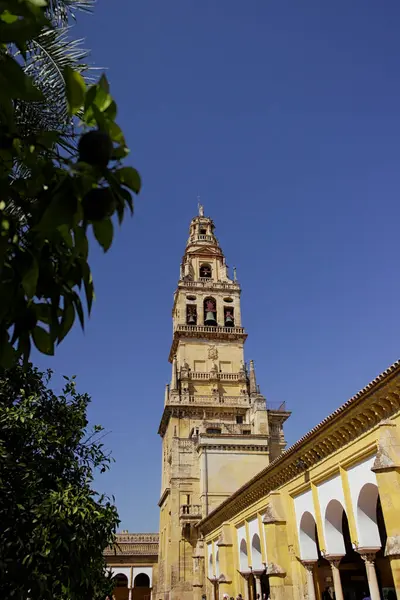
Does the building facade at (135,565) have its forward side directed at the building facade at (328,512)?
yes

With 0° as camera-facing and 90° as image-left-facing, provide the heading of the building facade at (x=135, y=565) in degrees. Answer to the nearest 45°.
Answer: approximately 0°

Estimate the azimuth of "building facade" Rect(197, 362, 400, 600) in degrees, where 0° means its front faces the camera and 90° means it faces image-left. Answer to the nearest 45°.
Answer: approximately 45°

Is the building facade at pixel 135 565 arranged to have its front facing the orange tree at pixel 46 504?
yes
